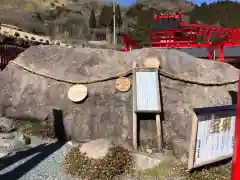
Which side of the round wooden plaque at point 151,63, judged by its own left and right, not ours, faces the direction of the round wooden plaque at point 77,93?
right

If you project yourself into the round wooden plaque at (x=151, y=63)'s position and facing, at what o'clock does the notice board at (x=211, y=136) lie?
The notice board is roughly at 11 o'clock from the round wooden plaque.

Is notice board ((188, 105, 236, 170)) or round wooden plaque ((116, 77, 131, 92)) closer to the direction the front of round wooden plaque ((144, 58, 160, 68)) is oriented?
the notice board

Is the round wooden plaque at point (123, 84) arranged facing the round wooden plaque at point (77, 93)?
no

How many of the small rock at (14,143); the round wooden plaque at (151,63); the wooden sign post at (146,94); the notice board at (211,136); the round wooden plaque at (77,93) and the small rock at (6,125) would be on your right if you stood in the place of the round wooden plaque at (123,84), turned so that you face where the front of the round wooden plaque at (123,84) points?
3

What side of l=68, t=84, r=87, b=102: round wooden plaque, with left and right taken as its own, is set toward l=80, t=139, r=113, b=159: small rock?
front

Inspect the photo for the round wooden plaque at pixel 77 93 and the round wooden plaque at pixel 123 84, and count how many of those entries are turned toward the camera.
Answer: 2

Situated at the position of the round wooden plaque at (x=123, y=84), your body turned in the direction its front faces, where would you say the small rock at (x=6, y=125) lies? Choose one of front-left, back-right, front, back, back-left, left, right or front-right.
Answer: right

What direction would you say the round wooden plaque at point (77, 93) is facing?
toward the camera

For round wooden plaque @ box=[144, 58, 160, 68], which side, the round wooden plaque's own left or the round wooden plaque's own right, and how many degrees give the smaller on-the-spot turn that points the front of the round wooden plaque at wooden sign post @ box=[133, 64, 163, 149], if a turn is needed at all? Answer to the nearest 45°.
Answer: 0° — it already faces it

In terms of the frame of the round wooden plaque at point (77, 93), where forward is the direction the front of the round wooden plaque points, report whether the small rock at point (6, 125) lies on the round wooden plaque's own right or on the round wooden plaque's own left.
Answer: on the round wooden plaque's own right

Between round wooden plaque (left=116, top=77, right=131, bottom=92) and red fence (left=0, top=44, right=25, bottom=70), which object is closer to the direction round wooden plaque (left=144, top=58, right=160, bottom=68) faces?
the round wooden plaque

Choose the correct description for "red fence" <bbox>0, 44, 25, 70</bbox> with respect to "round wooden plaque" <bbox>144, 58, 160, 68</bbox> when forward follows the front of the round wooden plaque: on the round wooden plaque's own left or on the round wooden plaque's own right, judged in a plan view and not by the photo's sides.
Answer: on the round wooden plaque's own right

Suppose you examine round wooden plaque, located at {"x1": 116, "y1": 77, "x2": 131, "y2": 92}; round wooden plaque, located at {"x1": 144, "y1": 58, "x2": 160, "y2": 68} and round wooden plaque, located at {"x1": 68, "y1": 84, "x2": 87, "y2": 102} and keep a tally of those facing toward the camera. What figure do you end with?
3

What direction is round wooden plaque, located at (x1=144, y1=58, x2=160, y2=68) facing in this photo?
toward the camera

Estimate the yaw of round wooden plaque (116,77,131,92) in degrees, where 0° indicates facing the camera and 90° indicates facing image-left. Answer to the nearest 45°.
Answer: approximately 0°

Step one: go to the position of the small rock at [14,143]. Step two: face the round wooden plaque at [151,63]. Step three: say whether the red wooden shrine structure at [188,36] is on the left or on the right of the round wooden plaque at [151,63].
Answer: left

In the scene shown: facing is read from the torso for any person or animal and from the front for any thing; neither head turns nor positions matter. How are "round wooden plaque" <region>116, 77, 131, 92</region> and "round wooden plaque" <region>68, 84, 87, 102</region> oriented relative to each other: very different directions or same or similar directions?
same or similar directions

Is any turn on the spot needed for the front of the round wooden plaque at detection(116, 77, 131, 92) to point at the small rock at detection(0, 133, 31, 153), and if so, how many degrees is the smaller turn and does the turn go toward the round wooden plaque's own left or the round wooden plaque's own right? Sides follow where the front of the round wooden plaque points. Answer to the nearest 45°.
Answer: approximately 90° to the round wooden plaque's own right

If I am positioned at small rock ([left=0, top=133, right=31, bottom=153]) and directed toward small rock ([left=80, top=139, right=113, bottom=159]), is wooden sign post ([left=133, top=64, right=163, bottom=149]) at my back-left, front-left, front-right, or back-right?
front-left
